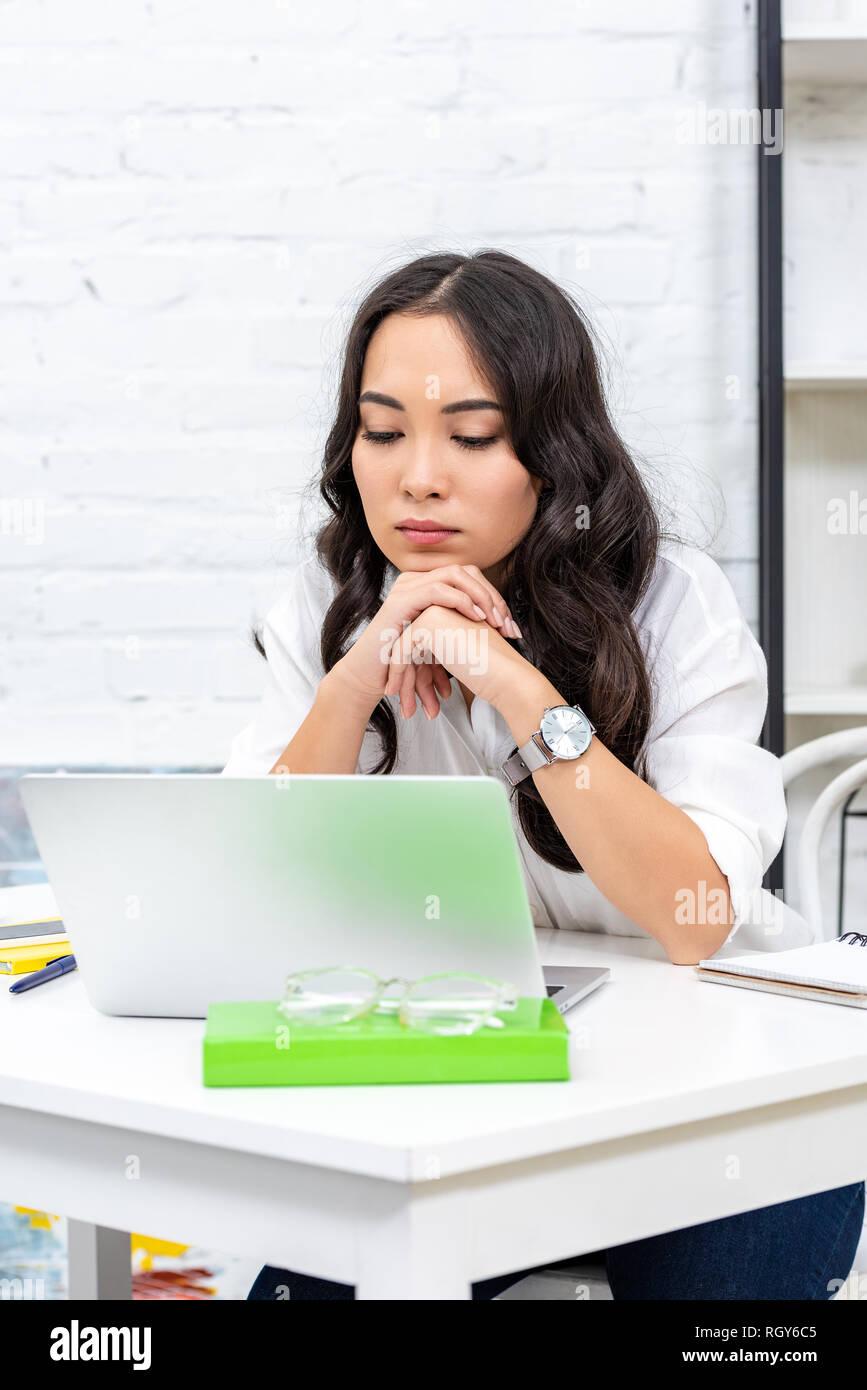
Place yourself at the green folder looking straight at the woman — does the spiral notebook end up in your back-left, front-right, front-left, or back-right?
front-right

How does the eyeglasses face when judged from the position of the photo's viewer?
facing the viewer

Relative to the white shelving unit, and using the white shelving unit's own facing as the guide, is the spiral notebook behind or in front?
in front

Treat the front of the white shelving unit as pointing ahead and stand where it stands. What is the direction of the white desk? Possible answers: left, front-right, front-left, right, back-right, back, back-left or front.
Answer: front

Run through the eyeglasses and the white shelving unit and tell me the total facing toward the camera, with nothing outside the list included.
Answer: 2

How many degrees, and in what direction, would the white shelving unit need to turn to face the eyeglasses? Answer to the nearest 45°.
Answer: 0° — it already faces it

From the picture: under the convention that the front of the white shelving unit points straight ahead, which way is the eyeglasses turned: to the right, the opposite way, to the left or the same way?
the same way

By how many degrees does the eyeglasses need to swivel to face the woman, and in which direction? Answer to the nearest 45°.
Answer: approximately 180°

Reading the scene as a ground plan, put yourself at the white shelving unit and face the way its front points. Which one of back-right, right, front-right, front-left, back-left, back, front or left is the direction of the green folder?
front

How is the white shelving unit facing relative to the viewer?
toward the camera
